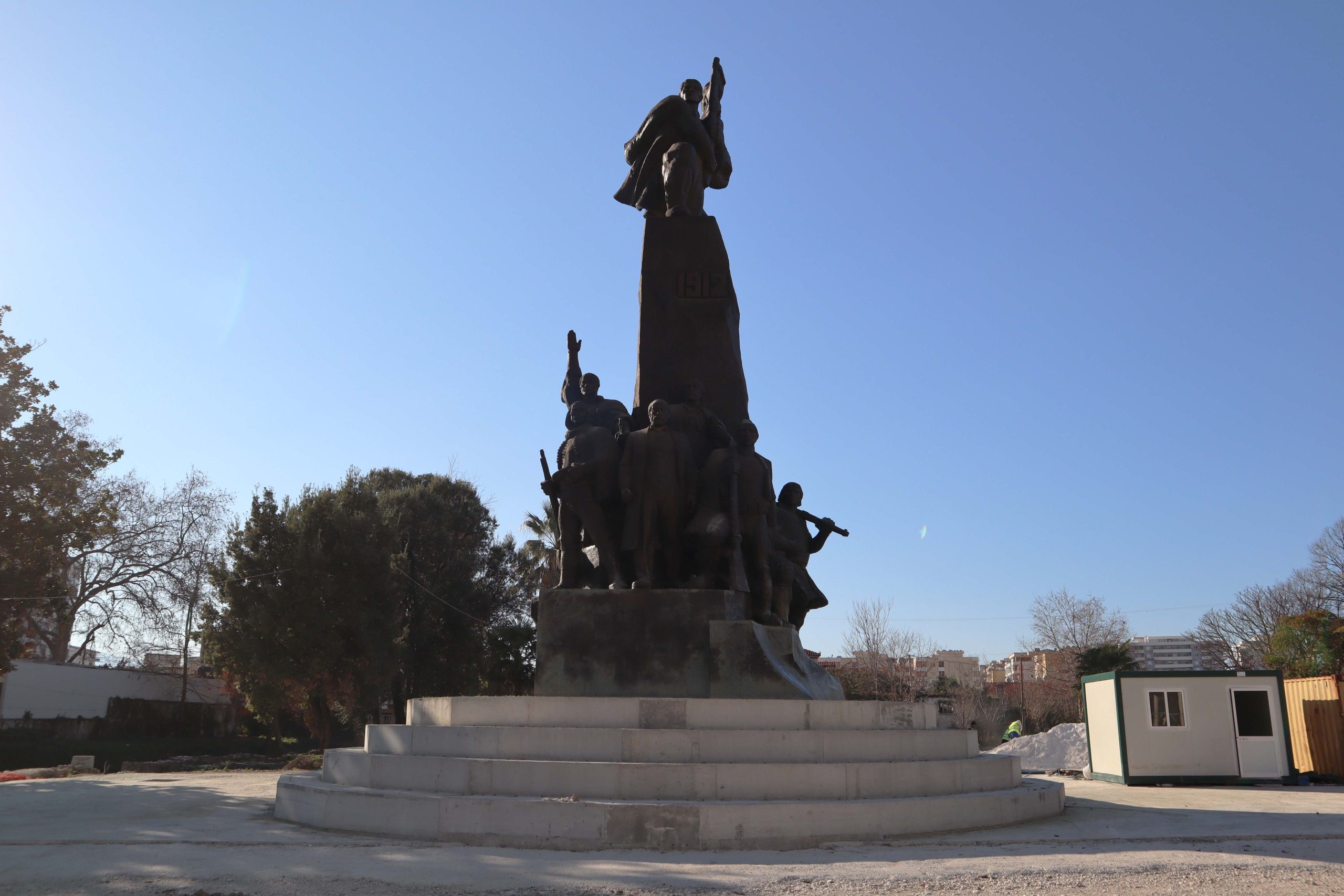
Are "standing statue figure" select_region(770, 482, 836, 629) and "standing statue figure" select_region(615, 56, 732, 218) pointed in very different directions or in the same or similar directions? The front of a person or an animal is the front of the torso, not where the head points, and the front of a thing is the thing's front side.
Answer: same or similar directions

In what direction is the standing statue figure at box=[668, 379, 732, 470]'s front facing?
toward the camera

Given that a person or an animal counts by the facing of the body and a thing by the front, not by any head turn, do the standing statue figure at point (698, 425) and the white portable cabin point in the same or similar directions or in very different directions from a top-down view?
same or similar directions

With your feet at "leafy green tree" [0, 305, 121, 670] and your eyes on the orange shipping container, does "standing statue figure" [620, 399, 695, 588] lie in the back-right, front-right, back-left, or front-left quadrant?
front-right

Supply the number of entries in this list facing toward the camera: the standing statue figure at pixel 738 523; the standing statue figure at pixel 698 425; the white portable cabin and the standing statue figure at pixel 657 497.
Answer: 4

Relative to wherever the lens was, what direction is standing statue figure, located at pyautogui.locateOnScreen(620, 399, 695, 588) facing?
facing the viewer

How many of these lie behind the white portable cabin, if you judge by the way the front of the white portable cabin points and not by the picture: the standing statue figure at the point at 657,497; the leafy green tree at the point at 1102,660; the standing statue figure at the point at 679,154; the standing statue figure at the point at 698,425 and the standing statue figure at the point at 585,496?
1

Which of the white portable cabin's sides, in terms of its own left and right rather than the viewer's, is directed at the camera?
front
